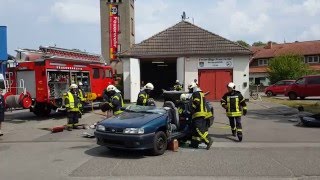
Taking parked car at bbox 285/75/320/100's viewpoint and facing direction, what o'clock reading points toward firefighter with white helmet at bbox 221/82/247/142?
The firefighter with white helmet is roughly at 9 o'clock from the parked car.

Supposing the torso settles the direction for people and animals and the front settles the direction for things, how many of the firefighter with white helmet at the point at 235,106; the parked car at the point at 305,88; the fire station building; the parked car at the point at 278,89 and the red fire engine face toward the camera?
1

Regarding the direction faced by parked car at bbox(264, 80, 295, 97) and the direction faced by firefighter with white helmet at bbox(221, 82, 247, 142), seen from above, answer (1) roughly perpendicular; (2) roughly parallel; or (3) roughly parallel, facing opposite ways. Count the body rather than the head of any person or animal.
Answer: roughly perpendicular

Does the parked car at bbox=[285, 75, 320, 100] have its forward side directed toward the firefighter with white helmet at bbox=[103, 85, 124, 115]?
no

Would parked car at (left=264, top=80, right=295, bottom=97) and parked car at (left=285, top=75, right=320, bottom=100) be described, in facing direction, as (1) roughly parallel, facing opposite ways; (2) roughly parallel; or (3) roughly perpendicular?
roughly parallel

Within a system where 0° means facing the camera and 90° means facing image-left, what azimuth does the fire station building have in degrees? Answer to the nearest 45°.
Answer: approximately 0°

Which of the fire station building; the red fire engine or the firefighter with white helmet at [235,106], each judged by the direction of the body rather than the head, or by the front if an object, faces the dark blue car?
the fire station building

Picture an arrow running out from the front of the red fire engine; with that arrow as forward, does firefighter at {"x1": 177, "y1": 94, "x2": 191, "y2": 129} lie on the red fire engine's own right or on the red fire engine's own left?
on the red fire engine's own right

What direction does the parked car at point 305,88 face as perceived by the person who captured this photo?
facing to the left of the viewer
